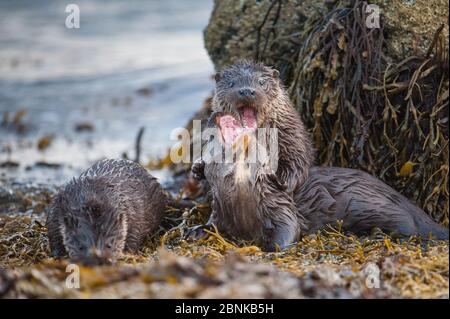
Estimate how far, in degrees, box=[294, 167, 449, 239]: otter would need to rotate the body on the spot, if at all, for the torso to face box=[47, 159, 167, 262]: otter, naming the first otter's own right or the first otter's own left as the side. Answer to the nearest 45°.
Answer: approximately 45° to the first otter's own left

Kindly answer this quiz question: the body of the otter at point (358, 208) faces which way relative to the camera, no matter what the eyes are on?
to the viewer's left
